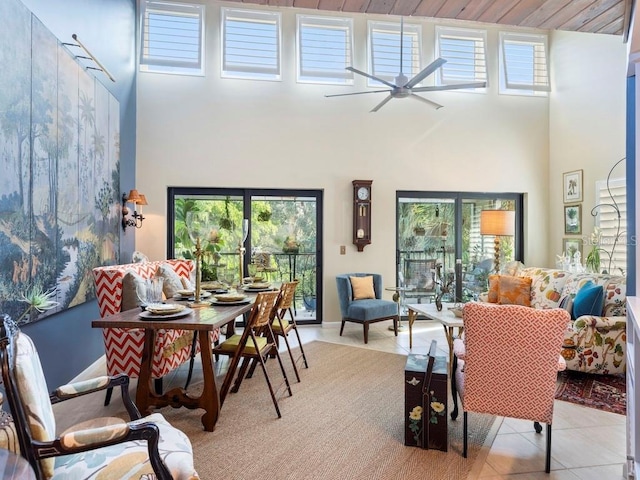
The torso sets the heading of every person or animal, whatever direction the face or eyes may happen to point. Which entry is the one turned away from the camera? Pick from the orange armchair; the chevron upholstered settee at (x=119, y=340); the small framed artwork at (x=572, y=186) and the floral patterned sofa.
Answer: the orange armchair

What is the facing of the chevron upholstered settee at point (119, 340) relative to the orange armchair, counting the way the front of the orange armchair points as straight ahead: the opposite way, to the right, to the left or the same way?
to the right

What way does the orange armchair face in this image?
away from the camera

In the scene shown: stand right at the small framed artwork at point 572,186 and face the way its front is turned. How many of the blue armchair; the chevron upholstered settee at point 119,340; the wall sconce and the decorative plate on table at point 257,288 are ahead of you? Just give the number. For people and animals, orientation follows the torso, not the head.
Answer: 4

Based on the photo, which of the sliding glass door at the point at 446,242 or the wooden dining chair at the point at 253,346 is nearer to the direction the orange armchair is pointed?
the sliding glass door

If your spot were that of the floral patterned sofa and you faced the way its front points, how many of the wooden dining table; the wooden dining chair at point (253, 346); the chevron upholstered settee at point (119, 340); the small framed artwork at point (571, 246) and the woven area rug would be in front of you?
4

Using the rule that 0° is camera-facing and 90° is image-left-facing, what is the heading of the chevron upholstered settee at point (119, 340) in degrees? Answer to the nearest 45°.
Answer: approximately 315°

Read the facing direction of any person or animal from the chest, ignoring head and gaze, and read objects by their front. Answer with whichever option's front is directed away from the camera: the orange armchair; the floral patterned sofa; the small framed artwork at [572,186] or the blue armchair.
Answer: the orange armchair

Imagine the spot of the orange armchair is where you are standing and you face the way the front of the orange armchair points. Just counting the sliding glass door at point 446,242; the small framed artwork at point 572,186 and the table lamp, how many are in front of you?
3

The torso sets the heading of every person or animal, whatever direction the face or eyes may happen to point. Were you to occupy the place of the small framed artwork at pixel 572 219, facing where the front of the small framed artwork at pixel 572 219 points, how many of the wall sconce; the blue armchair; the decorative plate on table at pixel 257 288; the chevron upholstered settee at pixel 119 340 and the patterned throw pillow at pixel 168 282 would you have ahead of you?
5

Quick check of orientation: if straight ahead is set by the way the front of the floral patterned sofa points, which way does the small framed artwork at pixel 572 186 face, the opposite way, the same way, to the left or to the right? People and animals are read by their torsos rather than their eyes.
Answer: the same way

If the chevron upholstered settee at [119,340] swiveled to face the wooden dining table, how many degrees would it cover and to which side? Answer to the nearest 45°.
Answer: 0° — it already faces it

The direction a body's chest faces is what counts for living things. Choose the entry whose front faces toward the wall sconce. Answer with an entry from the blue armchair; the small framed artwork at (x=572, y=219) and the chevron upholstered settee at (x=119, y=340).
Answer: the small framed artwork

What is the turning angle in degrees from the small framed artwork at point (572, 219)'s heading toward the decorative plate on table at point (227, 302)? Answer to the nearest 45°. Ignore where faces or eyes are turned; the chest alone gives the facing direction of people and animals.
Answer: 0° — it already faces it
